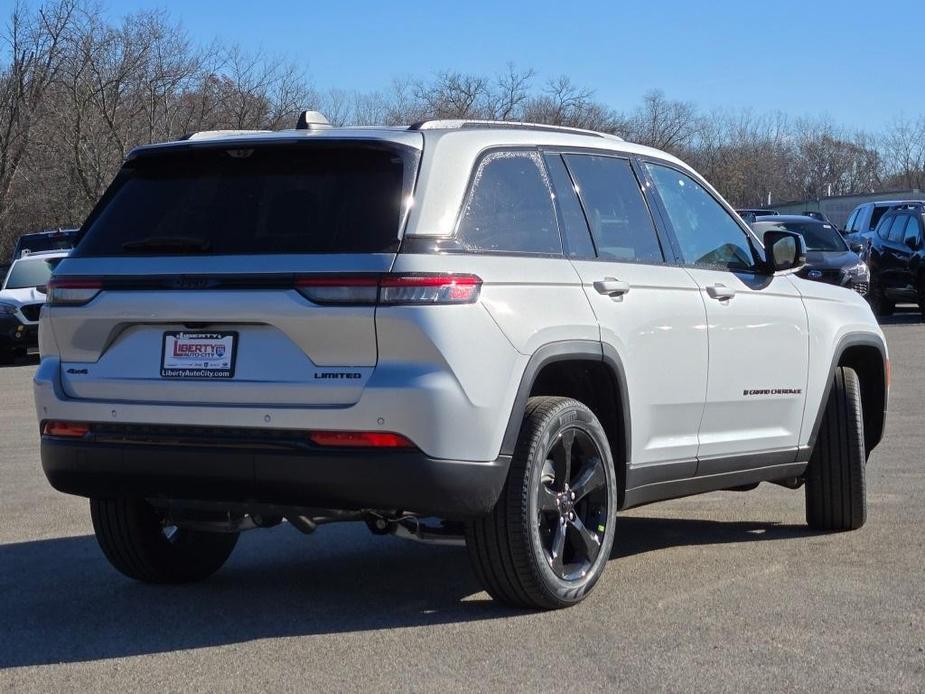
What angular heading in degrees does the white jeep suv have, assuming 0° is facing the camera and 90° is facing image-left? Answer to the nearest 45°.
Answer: approximately 225°

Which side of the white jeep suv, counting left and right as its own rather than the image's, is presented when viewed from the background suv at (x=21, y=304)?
left

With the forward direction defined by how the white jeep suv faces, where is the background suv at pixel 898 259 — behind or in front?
in front
